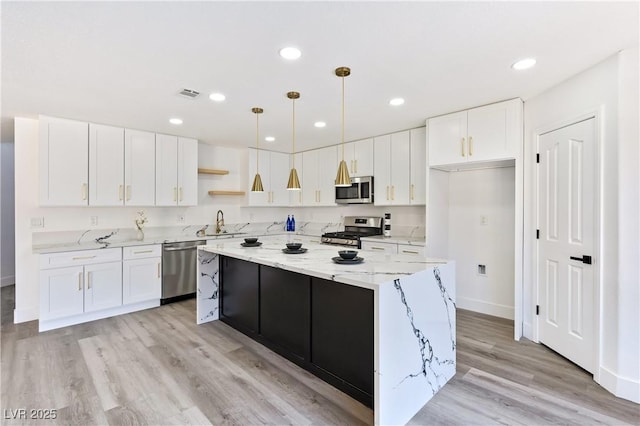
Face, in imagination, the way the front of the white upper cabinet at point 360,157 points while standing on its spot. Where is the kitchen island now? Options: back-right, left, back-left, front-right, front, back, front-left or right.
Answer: front-left

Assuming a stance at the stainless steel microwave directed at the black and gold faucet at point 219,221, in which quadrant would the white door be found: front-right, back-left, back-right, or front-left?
back-left

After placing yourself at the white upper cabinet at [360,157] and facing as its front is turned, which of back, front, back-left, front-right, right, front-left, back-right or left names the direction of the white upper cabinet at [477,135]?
left

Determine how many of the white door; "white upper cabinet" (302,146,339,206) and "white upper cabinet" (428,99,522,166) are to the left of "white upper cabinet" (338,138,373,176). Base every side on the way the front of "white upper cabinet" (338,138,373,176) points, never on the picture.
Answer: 2

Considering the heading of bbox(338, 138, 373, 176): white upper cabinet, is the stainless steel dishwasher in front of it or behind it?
in front

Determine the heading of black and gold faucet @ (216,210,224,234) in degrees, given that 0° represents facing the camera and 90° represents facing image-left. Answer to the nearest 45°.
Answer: approximately 315°

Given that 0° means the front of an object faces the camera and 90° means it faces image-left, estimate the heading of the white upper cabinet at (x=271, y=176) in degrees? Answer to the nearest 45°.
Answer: approximately 315°

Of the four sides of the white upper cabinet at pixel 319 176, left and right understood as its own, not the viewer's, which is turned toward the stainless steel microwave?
left

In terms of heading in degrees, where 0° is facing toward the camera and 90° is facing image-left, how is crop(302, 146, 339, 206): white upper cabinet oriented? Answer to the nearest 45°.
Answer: approximately 45°

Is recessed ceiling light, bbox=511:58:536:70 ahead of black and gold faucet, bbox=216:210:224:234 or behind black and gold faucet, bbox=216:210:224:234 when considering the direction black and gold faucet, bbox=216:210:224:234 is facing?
ahead

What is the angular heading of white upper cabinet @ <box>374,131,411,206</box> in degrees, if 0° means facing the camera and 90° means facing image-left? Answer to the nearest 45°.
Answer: approximately 45°

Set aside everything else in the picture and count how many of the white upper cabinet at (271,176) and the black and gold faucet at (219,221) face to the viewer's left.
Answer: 0
